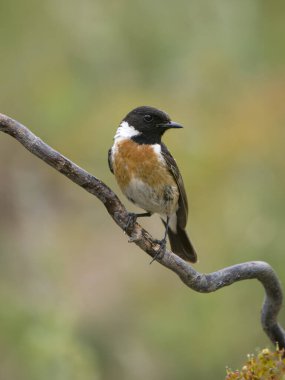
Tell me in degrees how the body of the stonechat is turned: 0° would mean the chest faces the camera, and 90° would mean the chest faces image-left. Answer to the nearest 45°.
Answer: approximately 45°
